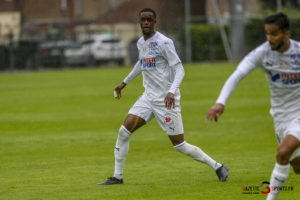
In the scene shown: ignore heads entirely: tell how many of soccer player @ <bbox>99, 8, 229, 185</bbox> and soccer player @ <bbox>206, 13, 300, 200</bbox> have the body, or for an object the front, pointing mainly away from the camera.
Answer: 0

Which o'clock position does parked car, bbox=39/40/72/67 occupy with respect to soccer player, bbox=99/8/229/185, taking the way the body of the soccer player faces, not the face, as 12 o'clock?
The parked car is roughly at 4 o'clock from the soccer player.

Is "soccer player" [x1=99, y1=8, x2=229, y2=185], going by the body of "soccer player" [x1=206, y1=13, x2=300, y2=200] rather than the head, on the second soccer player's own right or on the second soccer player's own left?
on the second soccer player's own right

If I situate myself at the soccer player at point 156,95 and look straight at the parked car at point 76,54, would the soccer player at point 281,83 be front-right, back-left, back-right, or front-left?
back-right

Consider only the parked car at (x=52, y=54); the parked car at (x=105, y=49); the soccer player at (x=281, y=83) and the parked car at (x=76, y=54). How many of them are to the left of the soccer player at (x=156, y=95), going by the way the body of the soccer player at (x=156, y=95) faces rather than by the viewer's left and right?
1

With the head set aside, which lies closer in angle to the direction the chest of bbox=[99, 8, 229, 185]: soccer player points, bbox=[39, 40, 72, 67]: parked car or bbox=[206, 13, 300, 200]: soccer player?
the soccer player

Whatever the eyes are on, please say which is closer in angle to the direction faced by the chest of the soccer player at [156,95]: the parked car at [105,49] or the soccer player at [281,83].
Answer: the soccer player

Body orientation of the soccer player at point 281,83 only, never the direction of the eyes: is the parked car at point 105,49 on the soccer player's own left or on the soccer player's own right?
on the soccer player's own right

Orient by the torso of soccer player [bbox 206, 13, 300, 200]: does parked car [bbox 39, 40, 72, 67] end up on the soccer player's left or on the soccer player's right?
on the soccer player's right

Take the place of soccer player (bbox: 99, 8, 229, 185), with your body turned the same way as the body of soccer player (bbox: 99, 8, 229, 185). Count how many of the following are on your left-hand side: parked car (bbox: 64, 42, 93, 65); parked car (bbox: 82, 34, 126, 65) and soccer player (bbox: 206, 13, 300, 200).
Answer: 1

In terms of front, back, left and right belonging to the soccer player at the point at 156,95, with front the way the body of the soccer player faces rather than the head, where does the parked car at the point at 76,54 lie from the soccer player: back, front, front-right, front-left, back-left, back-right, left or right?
back-right

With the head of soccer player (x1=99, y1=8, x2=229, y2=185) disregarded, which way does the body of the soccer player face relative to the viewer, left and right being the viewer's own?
facing the viewer and to the left of the viewer
